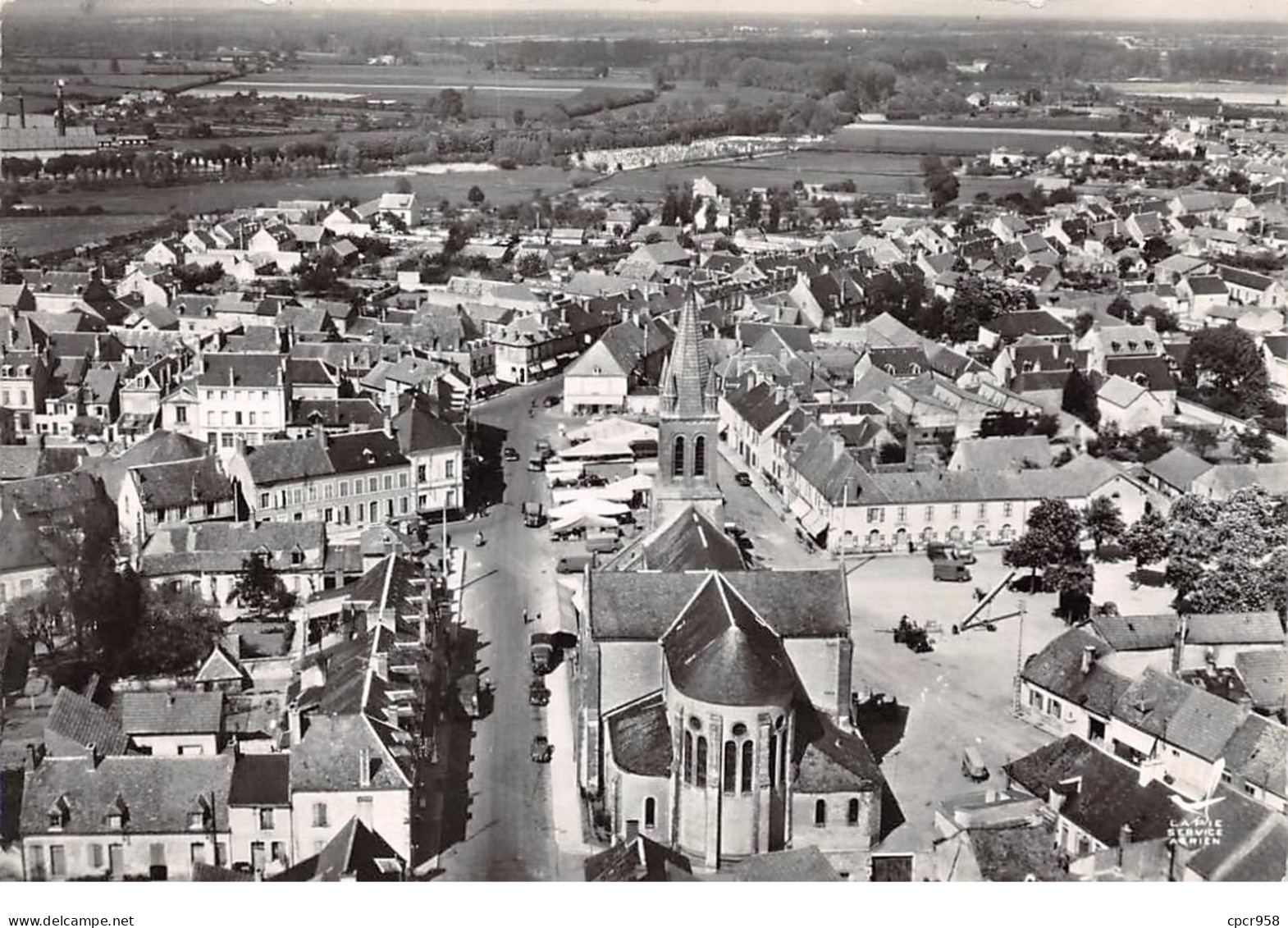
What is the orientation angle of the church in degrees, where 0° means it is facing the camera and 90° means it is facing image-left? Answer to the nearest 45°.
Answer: approximately 180°

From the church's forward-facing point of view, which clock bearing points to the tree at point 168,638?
The tree is roughly at 10 o'clock from the church.
